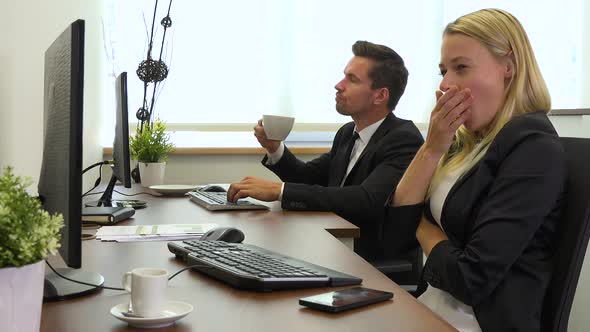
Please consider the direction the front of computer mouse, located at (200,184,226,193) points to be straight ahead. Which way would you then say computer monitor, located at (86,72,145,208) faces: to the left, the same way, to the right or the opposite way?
the opposite way

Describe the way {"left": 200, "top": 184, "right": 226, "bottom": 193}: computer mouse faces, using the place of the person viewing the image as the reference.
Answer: facing to the left of the viewer

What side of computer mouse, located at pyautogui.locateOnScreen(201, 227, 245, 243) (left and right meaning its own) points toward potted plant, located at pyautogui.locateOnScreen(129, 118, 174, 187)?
right

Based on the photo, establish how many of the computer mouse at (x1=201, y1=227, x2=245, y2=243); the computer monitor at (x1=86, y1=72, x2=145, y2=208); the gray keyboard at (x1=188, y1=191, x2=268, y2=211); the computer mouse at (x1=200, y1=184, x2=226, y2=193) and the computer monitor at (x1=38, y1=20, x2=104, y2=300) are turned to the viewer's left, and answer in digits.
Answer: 2

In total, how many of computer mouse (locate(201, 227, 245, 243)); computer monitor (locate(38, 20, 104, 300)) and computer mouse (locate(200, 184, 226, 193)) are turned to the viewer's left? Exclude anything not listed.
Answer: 2

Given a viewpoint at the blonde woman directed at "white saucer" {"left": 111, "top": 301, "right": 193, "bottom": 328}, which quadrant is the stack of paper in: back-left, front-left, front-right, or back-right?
front-right

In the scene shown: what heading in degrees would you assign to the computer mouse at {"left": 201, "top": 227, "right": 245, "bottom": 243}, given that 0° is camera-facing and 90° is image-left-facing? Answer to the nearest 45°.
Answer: approximately 90°

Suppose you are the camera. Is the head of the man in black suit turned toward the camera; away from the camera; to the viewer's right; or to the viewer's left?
to the viewer's left

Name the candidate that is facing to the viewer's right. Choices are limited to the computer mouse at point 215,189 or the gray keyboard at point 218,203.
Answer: the gray keyboard

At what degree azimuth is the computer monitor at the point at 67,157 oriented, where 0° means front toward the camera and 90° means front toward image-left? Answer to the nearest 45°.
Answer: approximately 270°

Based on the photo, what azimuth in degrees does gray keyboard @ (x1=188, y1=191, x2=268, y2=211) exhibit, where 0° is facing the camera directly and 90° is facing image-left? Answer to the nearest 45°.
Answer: approximately 270°

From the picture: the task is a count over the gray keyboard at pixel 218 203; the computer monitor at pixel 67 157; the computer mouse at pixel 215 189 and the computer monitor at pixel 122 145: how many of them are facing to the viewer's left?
1

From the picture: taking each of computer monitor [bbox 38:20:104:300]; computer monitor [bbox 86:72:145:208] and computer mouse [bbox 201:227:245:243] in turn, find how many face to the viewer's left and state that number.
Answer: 1

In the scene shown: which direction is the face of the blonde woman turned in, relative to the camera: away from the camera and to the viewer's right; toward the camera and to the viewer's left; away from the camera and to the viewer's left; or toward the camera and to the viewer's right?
toward the camera and to the viewer's left

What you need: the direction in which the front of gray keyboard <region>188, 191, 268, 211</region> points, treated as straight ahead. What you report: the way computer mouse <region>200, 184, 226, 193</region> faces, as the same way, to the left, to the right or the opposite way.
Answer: the opposite way

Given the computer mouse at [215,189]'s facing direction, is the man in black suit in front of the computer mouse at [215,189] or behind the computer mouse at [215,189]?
behind

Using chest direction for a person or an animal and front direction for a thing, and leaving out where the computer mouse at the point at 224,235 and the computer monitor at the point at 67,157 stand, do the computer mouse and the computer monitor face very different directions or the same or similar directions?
very different directions

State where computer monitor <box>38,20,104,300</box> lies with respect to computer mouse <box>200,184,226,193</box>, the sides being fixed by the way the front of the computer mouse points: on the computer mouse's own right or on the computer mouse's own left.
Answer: on the computer mouse's own left

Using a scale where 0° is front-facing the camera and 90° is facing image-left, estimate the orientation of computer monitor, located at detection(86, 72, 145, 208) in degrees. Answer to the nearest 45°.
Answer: approximately 270°
